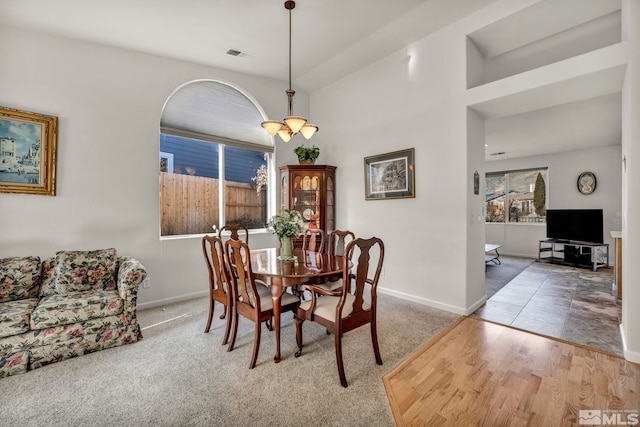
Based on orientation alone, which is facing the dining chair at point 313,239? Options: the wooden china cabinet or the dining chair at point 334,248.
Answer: the wooden china cabinet

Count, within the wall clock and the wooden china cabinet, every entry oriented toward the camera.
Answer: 2

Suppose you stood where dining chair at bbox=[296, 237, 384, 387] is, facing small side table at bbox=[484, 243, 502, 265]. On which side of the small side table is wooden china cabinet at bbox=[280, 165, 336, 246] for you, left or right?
left

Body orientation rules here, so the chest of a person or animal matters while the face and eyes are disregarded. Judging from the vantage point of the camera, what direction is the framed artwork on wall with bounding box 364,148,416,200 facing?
facing the viewer and to the left of the viewer

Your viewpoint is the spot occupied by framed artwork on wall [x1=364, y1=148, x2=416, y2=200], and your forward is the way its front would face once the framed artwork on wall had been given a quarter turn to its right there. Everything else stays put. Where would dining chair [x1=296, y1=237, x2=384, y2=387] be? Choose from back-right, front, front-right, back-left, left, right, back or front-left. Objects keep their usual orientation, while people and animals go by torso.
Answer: back-left

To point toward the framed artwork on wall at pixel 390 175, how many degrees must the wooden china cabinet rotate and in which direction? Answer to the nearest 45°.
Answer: approximately 45° to its left

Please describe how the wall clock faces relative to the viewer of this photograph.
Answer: facing the viewer

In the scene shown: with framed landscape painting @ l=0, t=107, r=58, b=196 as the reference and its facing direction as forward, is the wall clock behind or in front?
in front

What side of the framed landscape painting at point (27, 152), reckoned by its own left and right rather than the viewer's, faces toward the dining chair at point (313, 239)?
front

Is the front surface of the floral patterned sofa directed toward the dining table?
no

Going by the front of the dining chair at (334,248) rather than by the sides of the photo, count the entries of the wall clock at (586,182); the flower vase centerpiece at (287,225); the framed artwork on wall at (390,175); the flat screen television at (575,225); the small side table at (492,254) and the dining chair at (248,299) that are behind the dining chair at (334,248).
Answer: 4

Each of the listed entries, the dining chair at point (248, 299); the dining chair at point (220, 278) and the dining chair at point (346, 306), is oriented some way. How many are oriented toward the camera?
0

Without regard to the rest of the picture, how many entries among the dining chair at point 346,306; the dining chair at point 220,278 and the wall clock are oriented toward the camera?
1

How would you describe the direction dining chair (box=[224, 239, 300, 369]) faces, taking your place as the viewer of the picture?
facing away from the viewer and to the right of the viewer

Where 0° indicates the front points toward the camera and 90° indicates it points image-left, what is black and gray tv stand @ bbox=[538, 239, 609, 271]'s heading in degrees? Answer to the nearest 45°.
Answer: approximately 45°
